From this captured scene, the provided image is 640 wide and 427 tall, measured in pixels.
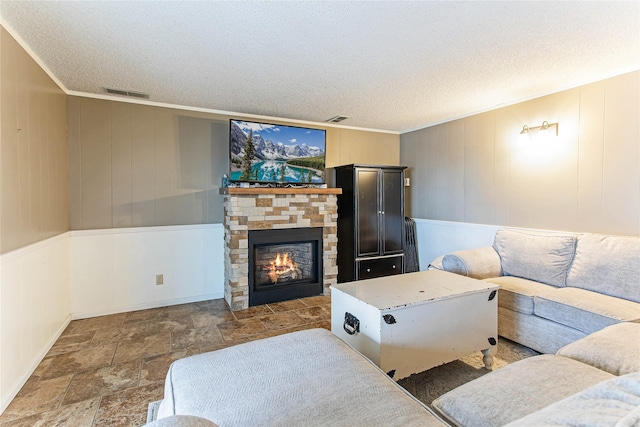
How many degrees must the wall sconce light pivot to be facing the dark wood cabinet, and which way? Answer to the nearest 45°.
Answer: approximately 45° to its right

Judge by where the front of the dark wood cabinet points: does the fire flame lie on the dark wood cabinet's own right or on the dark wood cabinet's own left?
on the dark wood cabinet's own right

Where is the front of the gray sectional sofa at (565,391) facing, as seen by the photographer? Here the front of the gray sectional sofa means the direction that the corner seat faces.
facing away from the viewer and to the left of the viewer

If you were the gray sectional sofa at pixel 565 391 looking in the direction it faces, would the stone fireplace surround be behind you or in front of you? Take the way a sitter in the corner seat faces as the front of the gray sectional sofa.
in front

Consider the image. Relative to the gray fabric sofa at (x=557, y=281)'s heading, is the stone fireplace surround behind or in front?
in front

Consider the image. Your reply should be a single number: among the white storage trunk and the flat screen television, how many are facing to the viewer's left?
0

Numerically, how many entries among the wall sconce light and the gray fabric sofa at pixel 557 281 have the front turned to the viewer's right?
0

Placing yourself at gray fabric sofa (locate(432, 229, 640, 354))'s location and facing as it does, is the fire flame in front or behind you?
in front

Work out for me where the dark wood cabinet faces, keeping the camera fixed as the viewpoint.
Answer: facing the viewer and to the right of the viewer

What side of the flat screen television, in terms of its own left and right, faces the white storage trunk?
front

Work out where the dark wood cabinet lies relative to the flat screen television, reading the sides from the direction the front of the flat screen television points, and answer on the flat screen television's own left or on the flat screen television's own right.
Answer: on the flat screen television's own left

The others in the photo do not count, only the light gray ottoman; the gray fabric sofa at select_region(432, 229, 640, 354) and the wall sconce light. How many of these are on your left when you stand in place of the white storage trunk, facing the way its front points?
2
